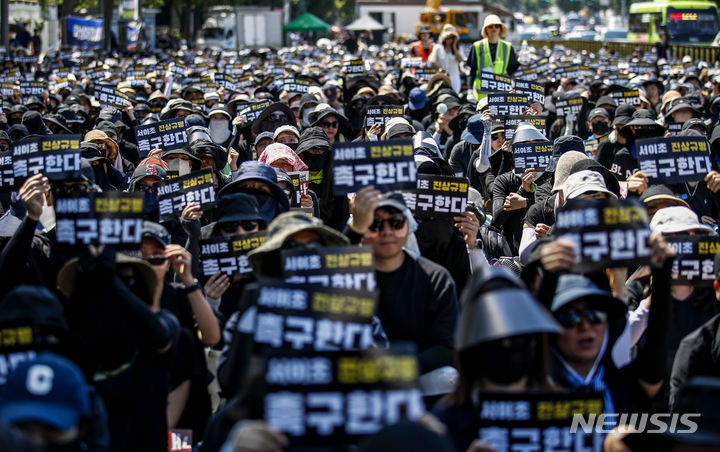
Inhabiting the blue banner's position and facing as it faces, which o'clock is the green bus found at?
The green bus is roughly at 9 o'clock from the blue banner.

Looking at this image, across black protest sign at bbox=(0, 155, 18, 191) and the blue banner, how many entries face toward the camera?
2

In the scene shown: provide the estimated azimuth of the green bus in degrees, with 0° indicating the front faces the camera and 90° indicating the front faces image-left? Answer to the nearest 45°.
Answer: approximately 315°

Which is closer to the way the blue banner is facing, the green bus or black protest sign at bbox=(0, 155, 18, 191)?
the black protest sign

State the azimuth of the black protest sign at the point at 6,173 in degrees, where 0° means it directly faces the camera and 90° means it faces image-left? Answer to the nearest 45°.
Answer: approximately 0°

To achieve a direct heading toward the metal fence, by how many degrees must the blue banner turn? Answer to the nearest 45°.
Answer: approximately 90° to its left

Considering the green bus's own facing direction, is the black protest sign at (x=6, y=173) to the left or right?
on its right

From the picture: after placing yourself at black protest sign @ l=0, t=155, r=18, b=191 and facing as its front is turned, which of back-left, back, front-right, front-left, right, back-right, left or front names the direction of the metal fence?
back-left

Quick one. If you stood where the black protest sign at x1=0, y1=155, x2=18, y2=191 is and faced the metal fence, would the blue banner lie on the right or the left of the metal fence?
left

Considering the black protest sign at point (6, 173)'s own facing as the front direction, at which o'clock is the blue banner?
The blue banner is roughly at 6 o'clock from the black protest sign.
